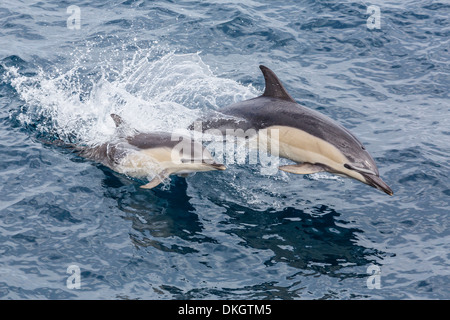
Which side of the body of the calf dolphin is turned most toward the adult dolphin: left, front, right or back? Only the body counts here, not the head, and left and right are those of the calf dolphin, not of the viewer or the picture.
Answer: front

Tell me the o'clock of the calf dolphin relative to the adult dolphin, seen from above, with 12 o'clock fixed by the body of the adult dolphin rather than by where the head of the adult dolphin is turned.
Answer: The calf dolphin is roughly at 6 o'clock from the adult dolphin.

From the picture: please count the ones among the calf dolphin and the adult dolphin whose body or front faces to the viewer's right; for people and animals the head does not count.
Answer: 2

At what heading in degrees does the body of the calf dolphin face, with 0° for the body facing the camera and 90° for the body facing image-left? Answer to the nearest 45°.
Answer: approximately 270°

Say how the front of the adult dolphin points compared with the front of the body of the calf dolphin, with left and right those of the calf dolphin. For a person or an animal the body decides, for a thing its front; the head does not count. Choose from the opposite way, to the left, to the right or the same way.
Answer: the same way

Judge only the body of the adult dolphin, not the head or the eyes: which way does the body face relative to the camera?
to the viewer's right
